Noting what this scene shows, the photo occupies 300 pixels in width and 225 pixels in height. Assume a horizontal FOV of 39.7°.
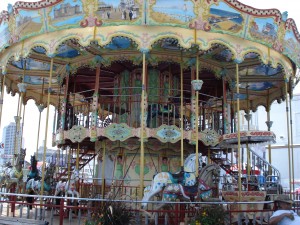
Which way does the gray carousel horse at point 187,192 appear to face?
to the viewer's right

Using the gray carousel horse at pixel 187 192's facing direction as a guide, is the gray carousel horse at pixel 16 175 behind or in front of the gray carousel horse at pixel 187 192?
behind

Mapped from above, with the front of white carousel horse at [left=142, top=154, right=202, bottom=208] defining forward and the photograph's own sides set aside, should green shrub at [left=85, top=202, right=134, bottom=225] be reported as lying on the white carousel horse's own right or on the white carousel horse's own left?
on the white carousel horse's own right

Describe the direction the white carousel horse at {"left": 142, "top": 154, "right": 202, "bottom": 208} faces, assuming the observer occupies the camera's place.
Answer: facing to the right of the viewer

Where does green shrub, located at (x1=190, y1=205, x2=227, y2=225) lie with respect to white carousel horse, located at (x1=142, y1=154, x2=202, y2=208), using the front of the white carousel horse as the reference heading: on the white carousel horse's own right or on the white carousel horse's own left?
on the white carousel horse's own right

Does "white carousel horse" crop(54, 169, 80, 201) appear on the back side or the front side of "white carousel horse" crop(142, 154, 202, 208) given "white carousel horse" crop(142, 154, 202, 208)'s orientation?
on the back side
